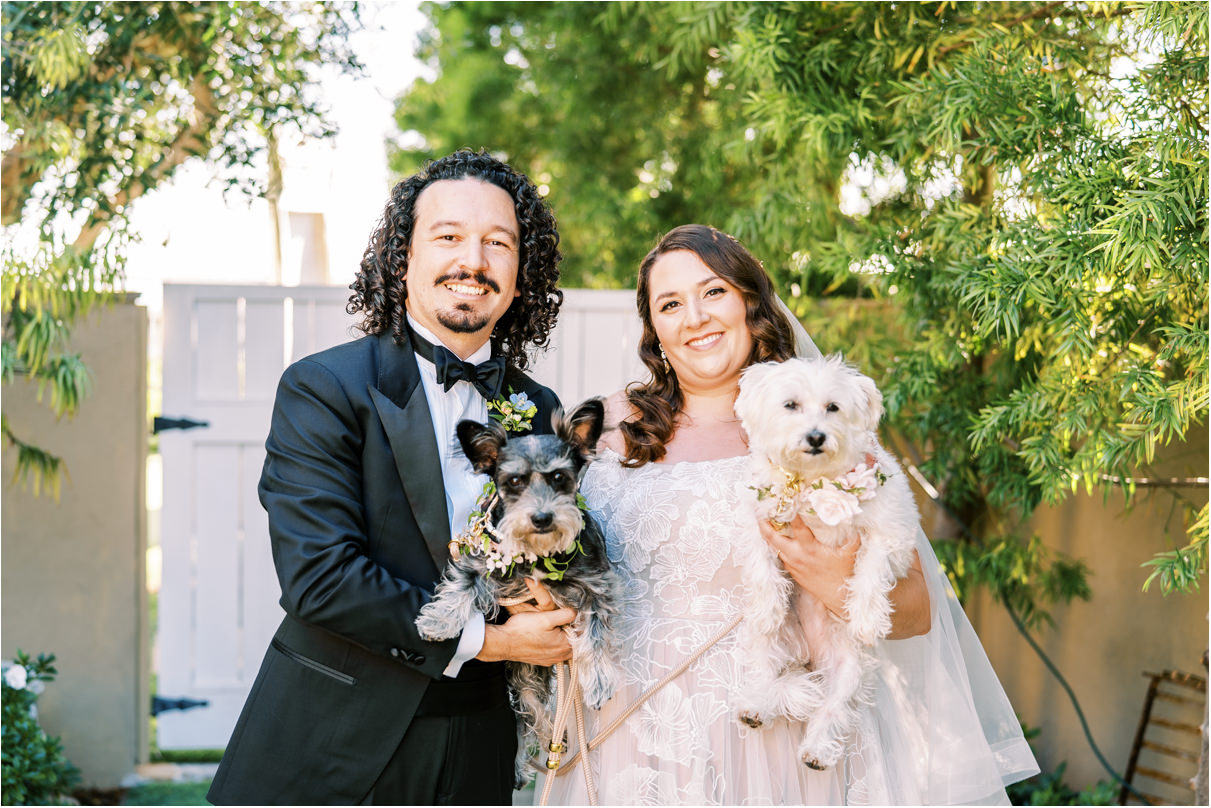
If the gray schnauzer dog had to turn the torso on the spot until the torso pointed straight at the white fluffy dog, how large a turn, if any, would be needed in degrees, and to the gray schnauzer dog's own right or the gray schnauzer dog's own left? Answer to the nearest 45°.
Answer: approximately 90° to the gray schnauzer dog's own left

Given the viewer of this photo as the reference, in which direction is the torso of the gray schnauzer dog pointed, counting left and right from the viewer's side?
facing the viewer

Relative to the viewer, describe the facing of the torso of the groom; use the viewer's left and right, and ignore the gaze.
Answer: facing the viewer and to the right of the viewer

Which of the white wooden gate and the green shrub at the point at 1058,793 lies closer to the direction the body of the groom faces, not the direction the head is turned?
the green shrub

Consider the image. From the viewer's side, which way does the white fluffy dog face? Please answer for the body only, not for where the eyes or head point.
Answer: toward the camera

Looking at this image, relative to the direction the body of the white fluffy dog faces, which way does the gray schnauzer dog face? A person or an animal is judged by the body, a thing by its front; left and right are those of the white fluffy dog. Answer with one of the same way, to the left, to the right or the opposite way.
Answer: the same way

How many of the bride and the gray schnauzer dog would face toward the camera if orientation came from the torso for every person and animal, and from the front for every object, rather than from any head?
2

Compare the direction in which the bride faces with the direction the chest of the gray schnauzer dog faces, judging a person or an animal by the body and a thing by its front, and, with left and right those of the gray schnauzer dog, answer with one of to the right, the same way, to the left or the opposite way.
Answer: the same way

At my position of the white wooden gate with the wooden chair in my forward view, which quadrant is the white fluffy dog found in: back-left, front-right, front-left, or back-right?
front-right

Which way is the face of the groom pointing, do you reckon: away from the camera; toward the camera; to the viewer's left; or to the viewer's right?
toward the camera

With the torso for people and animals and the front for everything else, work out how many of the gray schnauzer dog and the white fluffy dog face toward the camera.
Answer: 2

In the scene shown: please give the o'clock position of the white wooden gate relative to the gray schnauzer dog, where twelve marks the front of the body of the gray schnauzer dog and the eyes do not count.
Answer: The white wooden gate is roughly at 5 o'clock from the gray schnauzer dog.

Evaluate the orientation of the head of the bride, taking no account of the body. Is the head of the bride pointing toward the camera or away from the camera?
toward the camera
